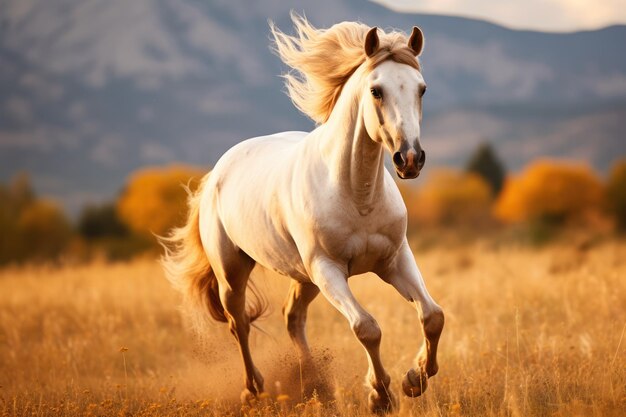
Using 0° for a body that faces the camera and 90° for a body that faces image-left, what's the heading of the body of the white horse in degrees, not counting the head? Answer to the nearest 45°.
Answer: approximately 315°

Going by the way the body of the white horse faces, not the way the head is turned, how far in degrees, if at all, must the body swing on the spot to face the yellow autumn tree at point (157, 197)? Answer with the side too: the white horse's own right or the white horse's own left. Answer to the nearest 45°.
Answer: approximately 135° to the white horse's own left

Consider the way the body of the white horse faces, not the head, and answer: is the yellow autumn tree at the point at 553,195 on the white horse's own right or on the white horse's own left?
on the white horse's own left

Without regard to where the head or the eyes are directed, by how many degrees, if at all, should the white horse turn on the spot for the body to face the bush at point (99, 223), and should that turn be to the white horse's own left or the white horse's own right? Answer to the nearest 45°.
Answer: approximately 135° to the white horse's own left

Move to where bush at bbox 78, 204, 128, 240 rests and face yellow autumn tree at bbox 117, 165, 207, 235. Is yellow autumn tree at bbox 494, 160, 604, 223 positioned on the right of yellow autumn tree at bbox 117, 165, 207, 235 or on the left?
left

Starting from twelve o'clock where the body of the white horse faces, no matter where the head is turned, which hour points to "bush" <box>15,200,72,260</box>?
The bush is roughly at 7 o'clock from the white horse.

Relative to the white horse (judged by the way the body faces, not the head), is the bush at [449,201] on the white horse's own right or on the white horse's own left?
on the white horse's own left
